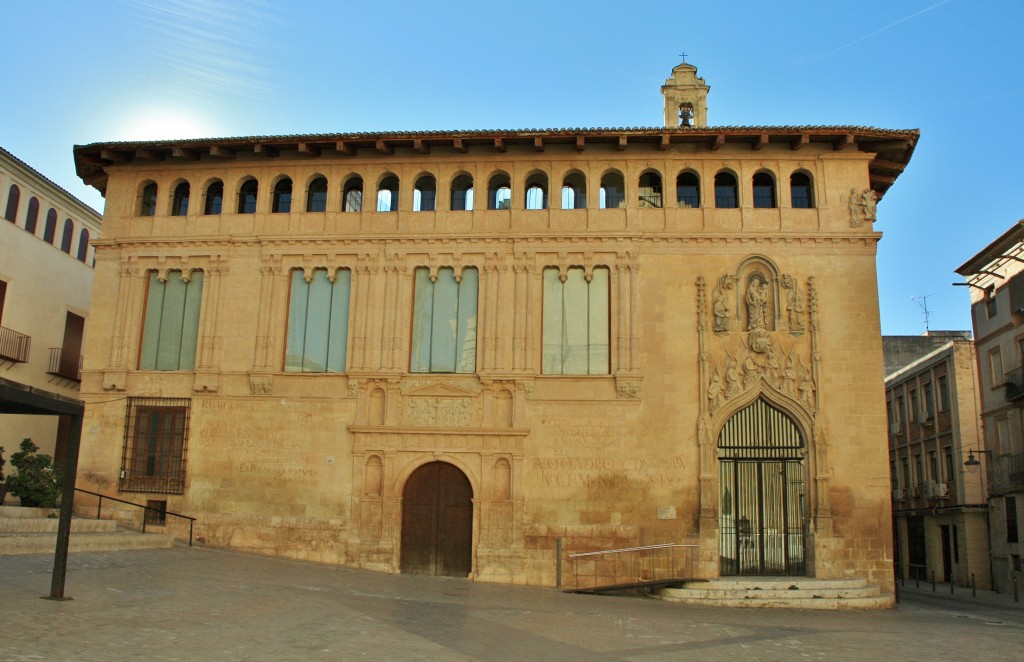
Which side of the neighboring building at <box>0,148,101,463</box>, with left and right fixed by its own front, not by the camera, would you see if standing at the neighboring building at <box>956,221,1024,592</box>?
front

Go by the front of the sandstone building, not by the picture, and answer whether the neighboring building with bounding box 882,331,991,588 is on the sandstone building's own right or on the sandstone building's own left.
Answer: on the sandstone building's own left

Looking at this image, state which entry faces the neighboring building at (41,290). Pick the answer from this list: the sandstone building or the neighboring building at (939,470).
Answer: the neighboring building at (939,470)

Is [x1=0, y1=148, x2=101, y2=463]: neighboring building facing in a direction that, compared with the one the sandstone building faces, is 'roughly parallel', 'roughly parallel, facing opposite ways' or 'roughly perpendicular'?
roughly perpendicular

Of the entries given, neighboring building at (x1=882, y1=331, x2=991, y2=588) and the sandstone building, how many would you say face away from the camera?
0

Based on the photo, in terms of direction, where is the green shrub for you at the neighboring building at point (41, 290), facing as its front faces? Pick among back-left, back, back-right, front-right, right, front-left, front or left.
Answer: front-right

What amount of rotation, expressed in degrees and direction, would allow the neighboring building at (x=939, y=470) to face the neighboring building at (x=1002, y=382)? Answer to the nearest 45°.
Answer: approximately 45° to its left

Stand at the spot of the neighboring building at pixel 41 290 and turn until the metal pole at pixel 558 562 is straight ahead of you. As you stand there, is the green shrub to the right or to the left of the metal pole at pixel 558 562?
right

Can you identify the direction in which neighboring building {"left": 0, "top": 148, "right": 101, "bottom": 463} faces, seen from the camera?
facing the viewer and to the right of the viewer

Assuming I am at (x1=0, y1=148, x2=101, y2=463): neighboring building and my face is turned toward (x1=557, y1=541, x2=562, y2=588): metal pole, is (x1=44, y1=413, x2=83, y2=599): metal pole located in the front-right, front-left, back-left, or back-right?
front-right

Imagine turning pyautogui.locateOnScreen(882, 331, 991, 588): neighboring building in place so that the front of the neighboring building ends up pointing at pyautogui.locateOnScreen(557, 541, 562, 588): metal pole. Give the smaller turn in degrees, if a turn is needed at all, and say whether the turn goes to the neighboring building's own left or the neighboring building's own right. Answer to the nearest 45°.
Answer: approximately 45° to the neighboring building's own left

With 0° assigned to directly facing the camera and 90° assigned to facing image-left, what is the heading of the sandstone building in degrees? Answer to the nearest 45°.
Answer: approximately 0°

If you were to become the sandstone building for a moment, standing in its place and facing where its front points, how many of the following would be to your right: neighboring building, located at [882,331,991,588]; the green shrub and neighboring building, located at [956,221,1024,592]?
1

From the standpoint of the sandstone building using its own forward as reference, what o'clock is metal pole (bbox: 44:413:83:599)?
The metal pole is roughly at 1 o'clock from the sandstone building.

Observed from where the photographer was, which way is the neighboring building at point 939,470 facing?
facing the viewer and to the left of the viewer

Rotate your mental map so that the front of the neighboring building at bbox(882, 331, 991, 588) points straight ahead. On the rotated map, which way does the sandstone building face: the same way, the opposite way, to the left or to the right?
to the left
